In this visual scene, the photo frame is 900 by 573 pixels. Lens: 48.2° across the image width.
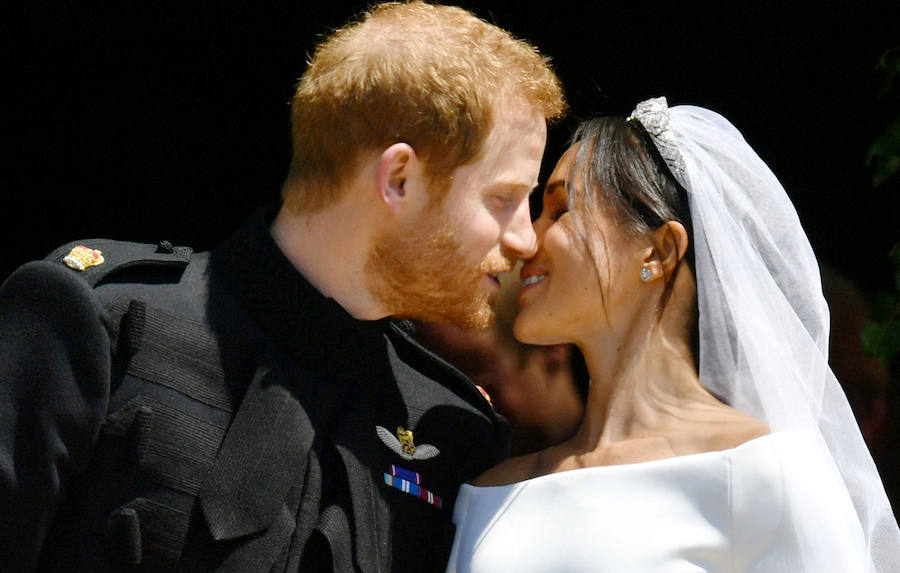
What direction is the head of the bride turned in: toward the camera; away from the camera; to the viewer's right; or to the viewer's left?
to the viewer's left

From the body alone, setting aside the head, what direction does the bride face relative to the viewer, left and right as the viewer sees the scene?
facing the viewer and to the left of the viewer

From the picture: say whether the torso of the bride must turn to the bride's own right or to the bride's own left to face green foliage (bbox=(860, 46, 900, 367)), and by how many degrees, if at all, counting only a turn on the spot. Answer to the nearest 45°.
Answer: approximately 180°
